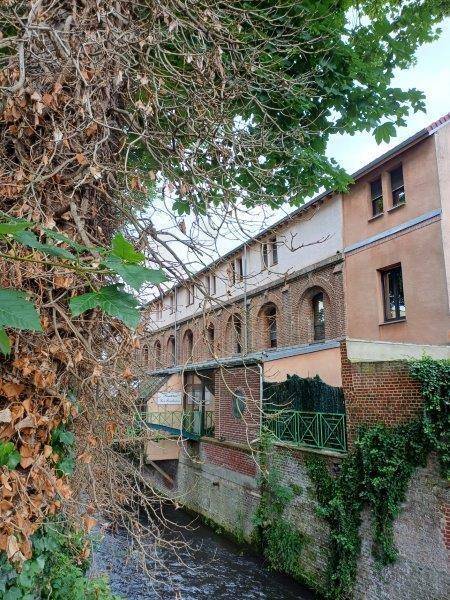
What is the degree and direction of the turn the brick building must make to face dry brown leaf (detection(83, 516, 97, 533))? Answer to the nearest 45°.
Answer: approximately 45° to its left

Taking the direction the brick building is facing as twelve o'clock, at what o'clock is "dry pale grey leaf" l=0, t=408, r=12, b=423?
The dry pale grey leaf is roughly at 11 o'clock from the brick building.

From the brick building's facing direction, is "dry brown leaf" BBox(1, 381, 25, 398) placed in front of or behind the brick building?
in front

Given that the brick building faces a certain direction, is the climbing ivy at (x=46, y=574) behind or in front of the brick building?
in front
